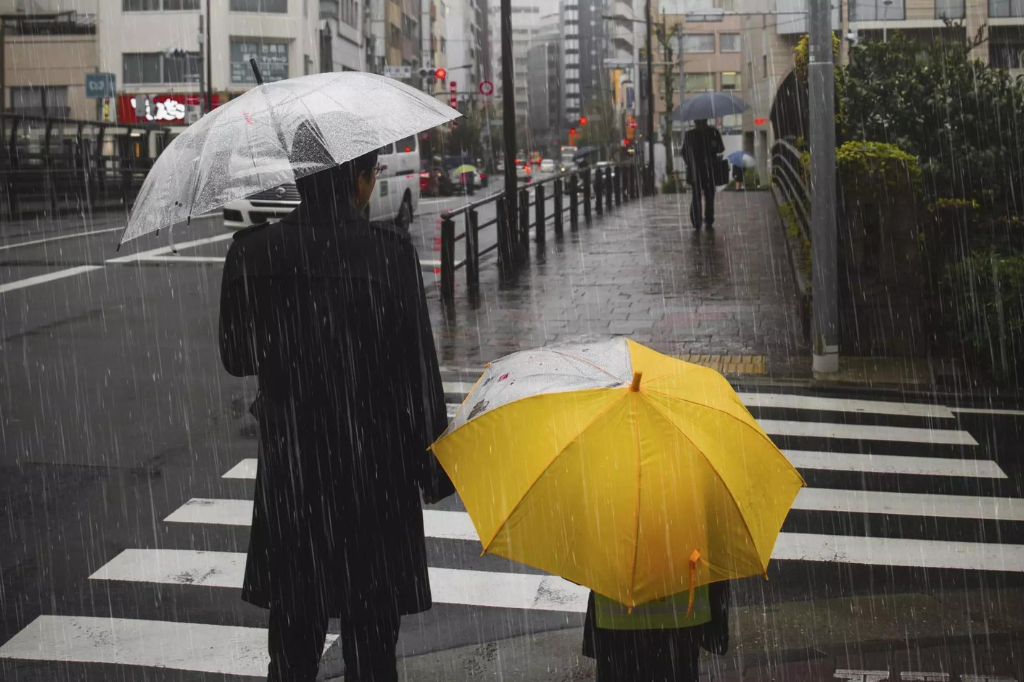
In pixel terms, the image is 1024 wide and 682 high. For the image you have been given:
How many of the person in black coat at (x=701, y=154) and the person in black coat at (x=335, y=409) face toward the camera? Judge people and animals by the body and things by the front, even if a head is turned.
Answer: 0

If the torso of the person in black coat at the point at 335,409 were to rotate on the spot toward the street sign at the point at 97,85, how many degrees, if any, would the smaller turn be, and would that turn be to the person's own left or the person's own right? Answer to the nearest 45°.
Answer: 0° — they already face it

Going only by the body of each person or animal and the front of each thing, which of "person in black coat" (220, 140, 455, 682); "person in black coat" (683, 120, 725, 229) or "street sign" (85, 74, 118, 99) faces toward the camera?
the street sign

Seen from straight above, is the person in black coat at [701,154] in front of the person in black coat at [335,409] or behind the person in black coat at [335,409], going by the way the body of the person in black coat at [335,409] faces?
in front

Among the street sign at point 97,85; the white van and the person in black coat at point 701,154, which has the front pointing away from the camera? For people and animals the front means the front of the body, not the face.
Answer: the person in black coat

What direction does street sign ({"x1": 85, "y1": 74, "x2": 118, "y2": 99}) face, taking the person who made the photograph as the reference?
facing the viewer

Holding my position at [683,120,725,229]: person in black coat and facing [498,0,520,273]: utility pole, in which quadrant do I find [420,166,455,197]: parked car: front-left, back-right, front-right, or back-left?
back-right

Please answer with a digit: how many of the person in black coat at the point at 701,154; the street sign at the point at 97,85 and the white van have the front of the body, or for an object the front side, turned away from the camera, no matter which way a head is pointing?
1

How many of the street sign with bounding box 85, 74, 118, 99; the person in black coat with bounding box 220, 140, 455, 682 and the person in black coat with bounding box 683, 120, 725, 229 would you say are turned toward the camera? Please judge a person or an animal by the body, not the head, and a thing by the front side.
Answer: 1

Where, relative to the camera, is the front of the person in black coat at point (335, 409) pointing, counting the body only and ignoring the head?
away from the camera
